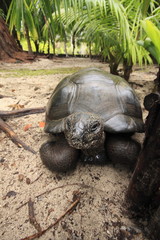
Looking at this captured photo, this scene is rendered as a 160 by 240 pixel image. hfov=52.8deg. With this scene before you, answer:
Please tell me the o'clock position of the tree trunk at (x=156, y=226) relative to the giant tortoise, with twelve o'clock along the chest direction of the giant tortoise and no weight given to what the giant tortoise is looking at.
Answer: The tree trunk is roughly at 11 o'clock from the giant tortoise.

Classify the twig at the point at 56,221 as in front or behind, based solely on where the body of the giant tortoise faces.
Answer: in front

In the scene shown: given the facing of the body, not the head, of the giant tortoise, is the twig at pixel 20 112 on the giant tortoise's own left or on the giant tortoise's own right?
on the giant tortoise's own right

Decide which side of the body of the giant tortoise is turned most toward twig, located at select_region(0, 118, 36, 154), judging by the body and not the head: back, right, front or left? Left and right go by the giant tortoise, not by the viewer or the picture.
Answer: right

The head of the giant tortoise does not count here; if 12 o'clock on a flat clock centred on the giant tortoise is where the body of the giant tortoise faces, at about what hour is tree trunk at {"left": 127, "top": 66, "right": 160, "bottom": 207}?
The tree trunk is roughly at 11 o'clock from the giant tortoise.

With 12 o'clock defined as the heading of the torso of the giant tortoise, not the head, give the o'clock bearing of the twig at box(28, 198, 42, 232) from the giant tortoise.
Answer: The twig is roughly at 1 o'clock from the giant tortoise.

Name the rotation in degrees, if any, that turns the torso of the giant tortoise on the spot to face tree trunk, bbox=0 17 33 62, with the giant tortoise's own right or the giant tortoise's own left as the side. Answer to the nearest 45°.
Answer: approximately 135° to the giant tortoise's own right

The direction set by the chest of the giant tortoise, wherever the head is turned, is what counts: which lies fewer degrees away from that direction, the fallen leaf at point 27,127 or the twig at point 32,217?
the twig

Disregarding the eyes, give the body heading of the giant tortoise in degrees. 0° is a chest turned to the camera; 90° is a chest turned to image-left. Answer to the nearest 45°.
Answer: approximately 0°

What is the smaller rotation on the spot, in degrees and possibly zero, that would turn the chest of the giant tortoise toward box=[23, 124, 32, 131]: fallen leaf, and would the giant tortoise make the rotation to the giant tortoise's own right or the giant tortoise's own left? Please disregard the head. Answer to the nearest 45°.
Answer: approximately 135° to the giant tortoise's own right
